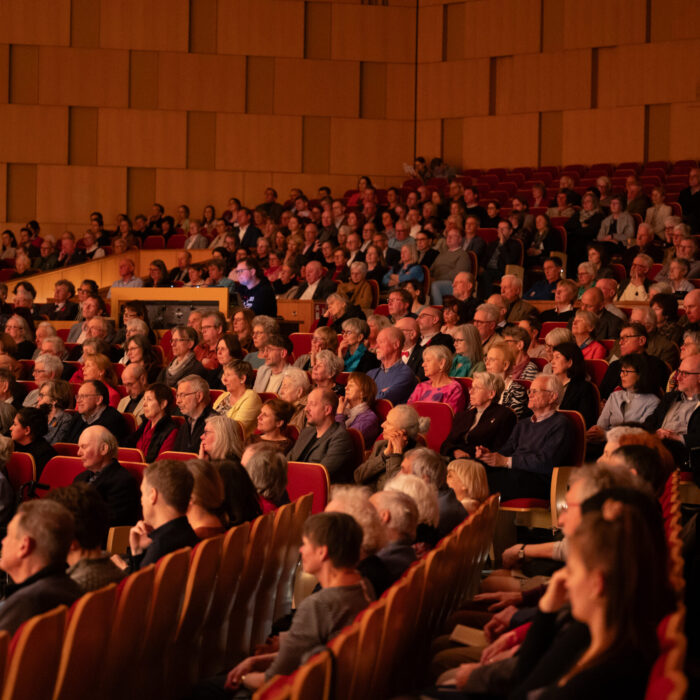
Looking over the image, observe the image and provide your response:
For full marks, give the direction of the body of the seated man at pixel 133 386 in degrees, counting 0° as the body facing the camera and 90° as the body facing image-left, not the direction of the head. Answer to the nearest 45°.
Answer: approximately 45°

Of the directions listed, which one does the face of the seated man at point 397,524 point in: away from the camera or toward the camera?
away from the camera

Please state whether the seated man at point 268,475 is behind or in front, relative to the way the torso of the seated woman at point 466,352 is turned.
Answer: in front

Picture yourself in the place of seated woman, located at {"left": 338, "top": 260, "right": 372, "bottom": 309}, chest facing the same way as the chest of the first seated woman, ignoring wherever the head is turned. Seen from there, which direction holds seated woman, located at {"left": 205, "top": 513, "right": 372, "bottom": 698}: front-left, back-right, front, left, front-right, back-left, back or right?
front-left

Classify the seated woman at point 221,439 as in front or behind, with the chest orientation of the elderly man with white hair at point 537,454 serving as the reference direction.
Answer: in front
